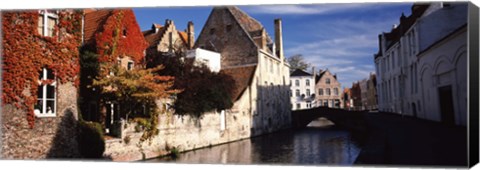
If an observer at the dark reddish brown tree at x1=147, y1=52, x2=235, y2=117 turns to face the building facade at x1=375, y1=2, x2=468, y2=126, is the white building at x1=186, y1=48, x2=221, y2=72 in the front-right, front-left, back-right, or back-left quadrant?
back-left

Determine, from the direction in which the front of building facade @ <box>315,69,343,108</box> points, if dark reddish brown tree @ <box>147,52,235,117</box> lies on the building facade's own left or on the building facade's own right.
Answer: on the building facade's own right

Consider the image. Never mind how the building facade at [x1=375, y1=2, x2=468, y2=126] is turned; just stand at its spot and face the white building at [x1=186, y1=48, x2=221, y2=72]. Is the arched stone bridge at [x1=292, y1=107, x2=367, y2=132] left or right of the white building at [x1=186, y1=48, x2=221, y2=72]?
right

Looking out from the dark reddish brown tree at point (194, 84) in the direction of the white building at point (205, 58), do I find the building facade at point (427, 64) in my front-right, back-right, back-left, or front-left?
back-right

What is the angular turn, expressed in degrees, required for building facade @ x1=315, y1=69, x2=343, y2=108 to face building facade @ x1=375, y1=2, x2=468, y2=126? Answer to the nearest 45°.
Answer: approximately 45° to its left

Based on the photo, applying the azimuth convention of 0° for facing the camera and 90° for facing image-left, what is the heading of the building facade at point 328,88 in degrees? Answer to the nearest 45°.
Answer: approximately 0°
